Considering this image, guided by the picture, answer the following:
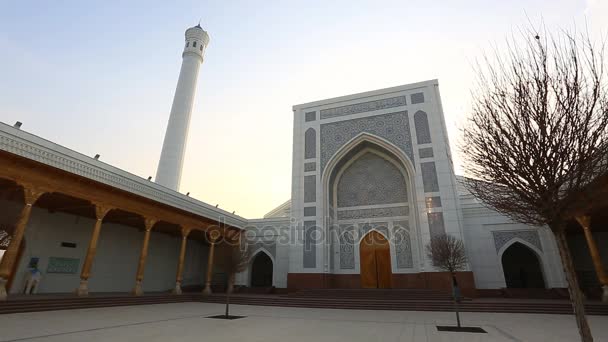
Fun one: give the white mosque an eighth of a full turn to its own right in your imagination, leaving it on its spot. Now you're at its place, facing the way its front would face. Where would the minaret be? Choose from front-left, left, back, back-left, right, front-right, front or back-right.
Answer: right

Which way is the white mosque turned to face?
toward the camera
